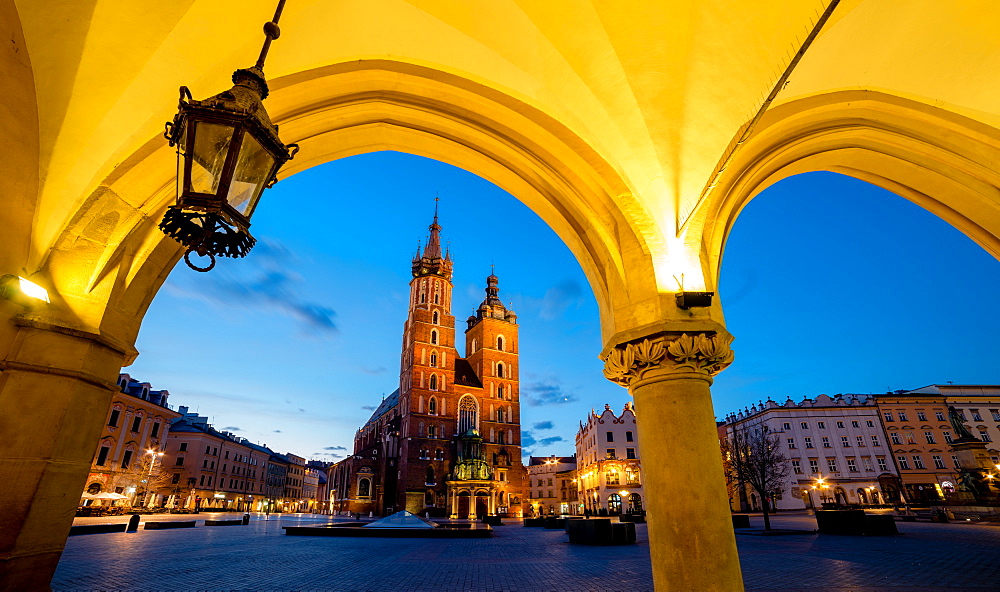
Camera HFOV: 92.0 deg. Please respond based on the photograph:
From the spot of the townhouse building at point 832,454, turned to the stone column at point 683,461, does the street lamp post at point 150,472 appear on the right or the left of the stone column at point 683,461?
right

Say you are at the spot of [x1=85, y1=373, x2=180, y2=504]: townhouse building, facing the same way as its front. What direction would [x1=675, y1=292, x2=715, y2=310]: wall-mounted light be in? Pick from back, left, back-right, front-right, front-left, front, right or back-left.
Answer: front-right

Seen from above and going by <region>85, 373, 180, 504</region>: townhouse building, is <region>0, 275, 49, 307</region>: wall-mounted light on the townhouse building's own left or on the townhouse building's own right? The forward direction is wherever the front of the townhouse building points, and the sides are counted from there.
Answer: on the townhouse building's own right

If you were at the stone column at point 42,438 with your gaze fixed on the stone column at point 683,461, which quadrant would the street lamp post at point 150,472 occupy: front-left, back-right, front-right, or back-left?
back-left

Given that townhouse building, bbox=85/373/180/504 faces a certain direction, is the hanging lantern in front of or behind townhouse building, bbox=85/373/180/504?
in front

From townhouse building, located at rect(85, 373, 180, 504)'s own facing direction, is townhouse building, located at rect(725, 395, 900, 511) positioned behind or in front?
in front

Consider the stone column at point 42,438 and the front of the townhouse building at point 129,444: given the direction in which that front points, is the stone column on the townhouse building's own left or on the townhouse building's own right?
on the townhouse building's own right

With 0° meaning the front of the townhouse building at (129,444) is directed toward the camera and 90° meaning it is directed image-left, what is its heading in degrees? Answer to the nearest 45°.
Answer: approximately 315°

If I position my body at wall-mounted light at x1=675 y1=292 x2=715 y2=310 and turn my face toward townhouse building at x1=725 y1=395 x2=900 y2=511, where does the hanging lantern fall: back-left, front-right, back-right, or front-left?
back-left

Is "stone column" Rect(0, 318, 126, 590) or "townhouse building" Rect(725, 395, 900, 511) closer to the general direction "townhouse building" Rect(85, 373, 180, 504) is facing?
the townhouse building
